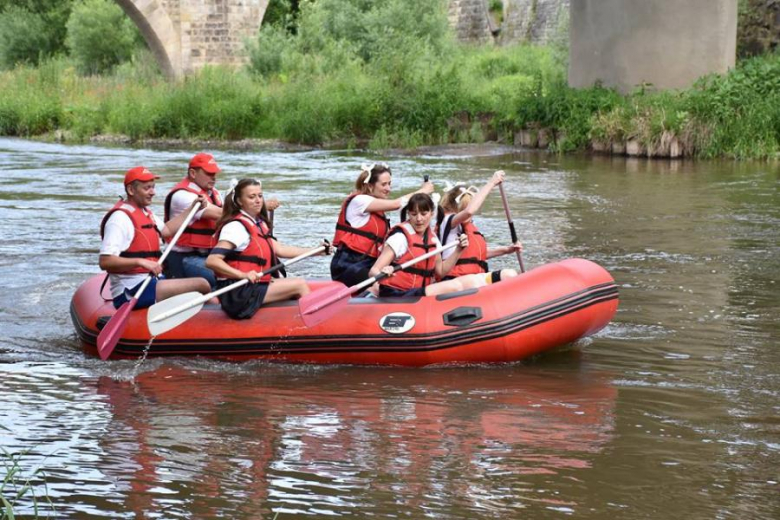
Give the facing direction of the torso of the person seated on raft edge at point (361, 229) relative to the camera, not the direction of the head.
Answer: to the viewer's right

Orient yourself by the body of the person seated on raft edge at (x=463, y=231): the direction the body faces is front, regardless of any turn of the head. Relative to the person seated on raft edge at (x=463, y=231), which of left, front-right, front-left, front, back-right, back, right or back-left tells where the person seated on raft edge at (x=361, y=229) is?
back

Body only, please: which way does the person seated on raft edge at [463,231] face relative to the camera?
to the viewer's right

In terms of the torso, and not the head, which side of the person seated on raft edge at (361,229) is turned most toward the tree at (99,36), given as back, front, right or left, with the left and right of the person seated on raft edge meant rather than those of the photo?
left

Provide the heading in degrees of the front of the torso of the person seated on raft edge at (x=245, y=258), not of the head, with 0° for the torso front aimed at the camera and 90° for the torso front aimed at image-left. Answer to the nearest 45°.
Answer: approximately 315°

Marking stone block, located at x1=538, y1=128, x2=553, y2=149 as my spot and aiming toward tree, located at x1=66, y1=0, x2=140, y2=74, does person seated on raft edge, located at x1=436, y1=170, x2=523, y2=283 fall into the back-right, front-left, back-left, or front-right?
back-left
